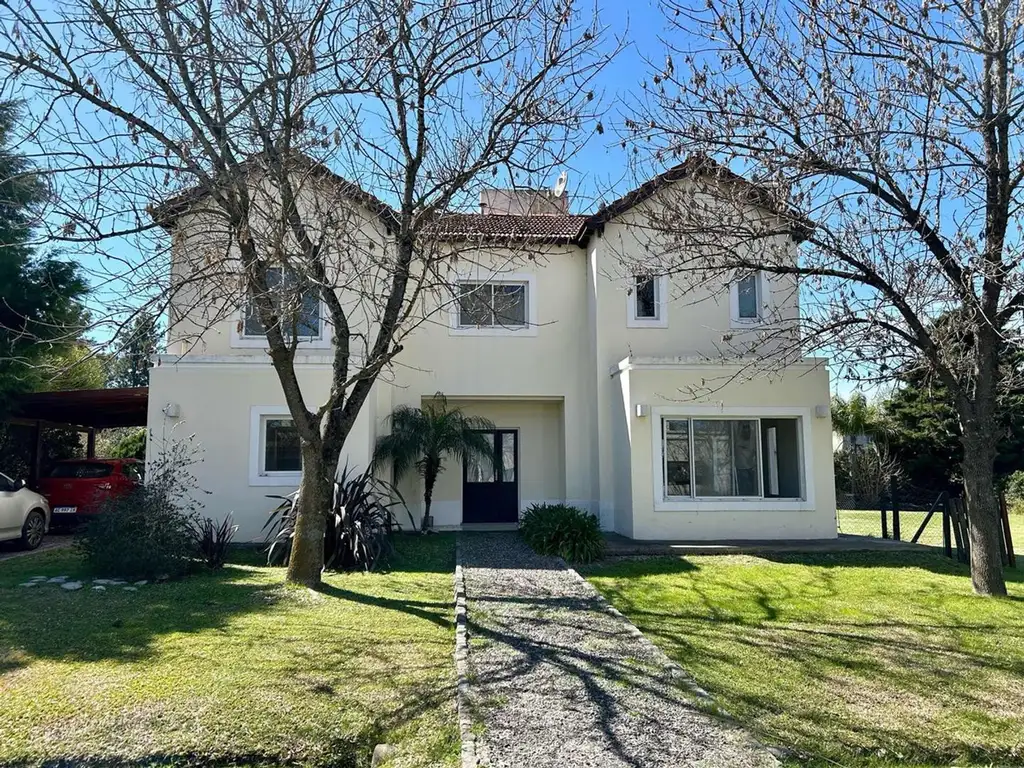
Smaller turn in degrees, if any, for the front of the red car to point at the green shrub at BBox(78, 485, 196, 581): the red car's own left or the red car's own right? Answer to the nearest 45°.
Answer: approximately 135° to the red car's own right

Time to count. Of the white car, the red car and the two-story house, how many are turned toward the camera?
1

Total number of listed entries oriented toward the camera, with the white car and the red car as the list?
0

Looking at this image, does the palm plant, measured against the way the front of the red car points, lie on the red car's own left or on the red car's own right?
on the red car's own right

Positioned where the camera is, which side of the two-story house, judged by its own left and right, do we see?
front

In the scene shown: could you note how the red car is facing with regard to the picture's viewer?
facing away from the viewer and to the right of the viewer

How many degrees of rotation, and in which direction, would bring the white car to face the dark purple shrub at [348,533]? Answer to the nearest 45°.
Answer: approximately 90° to its right

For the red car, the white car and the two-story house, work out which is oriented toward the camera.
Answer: the two-story house

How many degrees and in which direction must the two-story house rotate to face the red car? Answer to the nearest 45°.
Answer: approximately 90° to its right

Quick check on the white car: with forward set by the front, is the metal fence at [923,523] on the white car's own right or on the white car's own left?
on the white car's own right

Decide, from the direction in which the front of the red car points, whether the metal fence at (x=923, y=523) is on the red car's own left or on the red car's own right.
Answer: on the red car's own right

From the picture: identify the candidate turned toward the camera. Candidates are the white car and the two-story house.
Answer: the two-story house

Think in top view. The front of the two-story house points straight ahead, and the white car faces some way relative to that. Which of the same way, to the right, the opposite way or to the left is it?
the opposite way

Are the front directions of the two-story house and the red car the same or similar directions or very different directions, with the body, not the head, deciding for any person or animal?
very different directions
